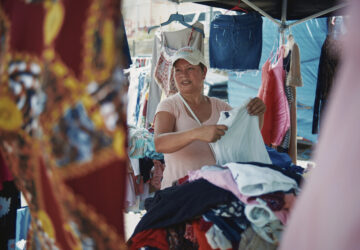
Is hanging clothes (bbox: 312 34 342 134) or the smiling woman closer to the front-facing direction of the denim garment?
the smiling woman

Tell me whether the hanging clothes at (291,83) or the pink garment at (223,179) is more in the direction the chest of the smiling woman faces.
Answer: the pink garment

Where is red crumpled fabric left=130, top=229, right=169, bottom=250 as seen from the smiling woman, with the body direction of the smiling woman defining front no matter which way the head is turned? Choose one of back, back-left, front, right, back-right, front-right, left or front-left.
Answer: front-right

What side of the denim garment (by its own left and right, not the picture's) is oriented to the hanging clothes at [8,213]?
front

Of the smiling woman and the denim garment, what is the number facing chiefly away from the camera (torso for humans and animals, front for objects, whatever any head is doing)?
0

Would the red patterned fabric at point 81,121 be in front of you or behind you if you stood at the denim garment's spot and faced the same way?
in front

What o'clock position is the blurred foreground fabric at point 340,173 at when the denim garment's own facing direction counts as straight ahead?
The blurred foreground fabric is roughly at 12 o'clock from the denim garment.

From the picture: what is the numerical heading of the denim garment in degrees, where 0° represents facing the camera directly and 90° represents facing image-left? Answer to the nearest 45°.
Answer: approximately 0°

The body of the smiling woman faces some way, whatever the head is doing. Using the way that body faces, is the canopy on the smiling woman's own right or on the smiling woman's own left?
on the smiling woman's own left

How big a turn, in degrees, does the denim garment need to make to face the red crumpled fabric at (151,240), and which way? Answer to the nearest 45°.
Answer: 0° — it already faces it

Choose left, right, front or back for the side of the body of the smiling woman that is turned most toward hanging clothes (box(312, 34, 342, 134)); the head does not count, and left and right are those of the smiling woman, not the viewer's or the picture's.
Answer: left
